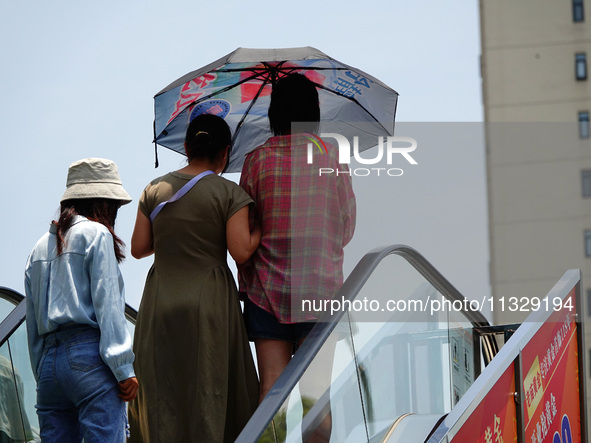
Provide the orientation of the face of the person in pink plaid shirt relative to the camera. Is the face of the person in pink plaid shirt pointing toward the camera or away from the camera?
away from the camera

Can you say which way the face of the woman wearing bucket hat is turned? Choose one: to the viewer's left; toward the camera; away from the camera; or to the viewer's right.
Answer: away from the camera

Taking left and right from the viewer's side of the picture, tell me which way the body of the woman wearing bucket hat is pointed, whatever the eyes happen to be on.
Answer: facing away from the viewer and to the right of the viewer

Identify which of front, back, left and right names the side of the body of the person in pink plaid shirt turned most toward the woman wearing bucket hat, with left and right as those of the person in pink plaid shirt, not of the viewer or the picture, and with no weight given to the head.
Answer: left

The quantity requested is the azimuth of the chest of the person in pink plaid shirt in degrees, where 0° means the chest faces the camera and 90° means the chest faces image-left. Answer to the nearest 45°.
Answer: approximately 180°

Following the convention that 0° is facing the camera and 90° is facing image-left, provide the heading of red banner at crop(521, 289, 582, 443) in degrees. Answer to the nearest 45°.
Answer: approximately 45°

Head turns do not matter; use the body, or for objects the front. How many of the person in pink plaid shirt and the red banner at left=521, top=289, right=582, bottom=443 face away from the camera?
1

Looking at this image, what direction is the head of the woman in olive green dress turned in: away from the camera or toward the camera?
away from the camera

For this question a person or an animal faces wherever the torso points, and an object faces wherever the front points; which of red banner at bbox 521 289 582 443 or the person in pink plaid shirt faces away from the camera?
the person in pink plaid shirt
